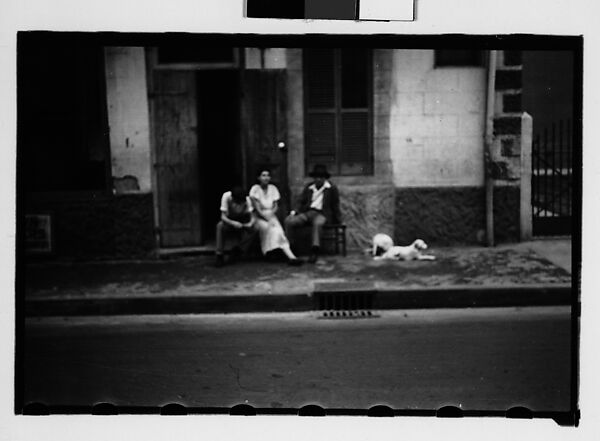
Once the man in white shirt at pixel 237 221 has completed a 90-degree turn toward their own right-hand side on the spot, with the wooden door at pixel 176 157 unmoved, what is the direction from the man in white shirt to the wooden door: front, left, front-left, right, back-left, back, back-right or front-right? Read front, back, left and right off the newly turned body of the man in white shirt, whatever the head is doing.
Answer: front-right

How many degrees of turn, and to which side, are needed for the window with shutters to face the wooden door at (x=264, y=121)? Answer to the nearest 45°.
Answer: approximately 90° to its right

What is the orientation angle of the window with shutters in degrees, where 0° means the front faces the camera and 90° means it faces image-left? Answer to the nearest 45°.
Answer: approximately 0°
